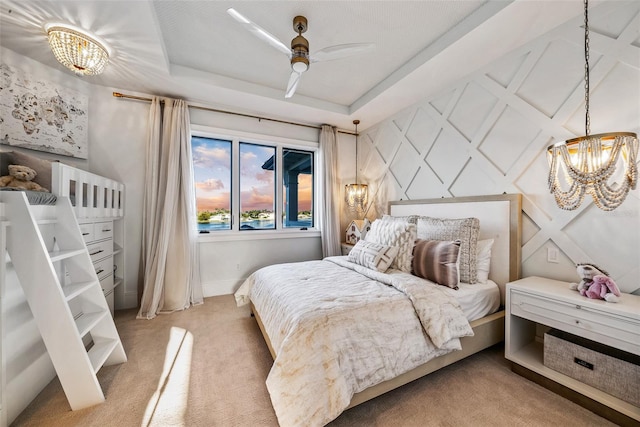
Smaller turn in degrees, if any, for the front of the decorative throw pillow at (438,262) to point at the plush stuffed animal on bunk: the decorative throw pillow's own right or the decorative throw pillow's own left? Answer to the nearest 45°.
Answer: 0° — it already faces it

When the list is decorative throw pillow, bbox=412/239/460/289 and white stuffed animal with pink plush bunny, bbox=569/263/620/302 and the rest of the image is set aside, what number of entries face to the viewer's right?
0

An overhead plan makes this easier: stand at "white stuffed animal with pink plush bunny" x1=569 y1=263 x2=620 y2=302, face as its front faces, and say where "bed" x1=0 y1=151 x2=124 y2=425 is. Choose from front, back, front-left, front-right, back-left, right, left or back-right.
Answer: front

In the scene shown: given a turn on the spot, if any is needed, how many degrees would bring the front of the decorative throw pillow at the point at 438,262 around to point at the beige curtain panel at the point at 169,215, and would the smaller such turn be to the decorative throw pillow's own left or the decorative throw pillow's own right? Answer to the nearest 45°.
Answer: approximately 45° to the decorative throw pillow's own right

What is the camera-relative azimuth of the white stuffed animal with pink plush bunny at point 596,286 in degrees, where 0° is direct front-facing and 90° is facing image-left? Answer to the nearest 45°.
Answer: approximately 45°

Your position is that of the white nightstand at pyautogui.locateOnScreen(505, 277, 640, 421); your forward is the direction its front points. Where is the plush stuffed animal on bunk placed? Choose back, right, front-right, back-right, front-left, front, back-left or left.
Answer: front

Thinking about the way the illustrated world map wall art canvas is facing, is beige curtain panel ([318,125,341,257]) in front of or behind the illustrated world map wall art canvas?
in front

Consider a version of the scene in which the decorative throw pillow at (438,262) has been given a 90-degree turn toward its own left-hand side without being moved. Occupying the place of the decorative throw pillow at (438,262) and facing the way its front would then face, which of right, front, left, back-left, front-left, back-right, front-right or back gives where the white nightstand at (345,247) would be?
back

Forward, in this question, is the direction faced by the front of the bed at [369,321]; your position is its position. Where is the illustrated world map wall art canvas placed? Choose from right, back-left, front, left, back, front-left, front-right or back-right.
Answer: front-right

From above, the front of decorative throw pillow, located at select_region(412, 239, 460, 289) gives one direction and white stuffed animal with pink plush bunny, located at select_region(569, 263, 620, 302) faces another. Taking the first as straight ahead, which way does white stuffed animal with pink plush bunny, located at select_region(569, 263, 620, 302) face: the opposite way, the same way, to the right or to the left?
the same way

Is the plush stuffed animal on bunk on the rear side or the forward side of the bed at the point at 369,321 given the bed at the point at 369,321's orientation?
on the forward side

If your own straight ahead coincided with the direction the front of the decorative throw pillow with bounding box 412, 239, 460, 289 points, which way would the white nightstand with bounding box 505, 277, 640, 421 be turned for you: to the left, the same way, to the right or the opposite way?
the same way

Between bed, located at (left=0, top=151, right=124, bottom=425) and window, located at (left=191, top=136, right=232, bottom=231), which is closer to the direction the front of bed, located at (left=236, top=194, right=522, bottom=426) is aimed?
the bed

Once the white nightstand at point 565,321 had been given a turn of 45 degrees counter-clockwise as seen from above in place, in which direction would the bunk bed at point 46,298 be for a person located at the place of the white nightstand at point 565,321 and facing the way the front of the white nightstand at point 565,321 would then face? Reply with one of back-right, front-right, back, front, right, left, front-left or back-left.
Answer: front-right

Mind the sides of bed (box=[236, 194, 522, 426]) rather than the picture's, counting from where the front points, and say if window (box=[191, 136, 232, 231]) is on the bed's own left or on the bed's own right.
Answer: on the bed's own right

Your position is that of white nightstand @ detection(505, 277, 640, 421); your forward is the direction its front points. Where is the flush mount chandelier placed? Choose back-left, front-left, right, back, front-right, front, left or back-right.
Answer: front

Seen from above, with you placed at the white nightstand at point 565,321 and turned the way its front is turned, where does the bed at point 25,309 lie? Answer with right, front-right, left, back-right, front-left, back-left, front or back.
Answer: front

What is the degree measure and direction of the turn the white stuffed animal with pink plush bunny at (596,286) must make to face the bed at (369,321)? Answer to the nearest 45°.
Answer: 0° — it already faces it

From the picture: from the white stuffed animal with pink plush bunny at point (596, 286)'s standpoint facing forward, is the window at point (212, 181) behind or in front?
in front

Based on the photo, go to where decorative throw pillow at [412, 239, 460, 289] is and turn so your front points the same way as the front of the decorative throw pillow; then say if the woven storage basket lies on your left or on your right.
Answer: on your left
